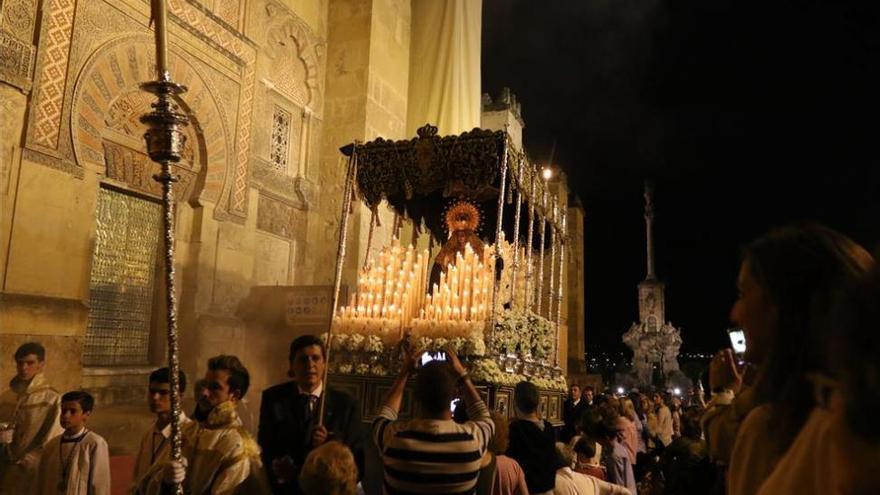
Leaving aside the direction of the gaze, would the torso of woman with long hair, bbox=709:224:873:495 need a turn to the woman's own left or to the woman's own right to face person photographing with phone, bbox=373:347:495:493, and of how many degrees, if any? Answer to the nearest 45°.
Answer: approximately 45° to the woman's own right

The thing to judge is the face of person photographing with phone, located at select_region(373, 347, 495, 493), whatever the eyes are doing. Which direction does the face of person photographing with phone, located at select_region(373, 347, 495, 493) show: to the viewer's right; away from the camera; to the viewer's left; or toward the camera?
away from the camera

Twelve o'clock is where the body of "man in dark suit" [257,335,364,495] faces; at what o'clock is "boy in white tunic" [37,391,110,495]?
The boy in white tunic is roughly at 4 o'clock from the man in dark suit.

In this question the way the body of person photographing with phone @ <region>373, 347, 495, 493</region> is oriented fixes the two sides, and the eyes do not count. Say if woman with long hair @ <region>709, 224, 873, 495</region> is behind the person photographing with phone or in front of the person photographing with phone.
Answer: behind

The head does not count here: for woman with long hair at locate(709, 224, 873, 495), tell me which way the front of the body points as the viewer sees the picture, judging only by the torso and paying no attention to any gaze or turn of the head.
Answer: to the viewer's left

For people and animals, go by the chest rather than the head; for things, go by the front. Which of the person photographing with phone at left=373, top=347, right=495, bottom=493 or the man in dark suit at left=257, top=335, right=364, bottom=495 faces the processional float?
the person photographing with phone

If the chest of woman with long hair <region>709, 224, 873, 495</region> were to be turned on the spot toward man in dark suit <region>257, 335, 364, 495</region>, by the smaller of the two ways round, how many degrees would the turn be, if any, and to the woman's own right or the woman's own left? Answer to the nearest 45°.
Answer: approximately 45° to the woman's own right

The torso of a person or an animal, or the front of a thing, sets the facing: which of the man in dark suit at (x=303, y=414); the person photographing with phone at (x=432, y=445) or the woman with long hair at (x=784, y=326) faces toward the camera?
the man in dark suit

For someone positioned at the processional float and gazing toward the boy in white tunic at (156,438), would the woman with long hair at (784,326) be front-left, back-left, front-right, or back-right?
front-left

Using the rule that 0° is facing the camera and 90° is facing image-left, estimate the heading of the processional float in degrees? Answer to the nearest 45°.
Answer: approximately 45°

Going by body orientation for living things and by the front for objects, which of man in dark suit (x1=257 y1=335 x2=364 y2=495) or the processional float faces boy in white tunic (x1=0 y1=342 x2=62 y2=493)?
the processional float

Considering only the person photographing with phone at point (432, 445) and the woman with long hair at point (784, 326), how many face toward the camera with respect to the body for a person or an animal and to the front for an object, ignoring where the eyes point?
0

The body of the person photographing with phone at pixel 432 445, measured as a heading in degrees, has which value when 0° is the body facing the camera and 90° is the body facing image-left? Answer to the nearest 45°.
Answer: approximately 180°

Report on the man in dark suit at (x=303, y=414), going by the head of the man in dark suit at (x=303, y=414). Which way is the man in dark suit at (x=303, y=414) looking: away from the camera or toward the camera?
toward the camera

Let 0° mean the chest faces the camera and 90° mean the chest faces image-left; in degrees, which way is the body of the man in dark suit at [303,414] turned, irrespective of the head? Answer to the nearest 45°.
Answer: approximately 0°

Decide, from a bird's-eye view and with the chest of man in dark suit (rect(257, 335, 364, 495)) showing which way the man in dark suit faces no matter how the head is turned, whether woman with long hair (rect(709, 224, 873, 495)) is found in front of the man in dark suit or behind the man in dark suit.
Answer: in front
